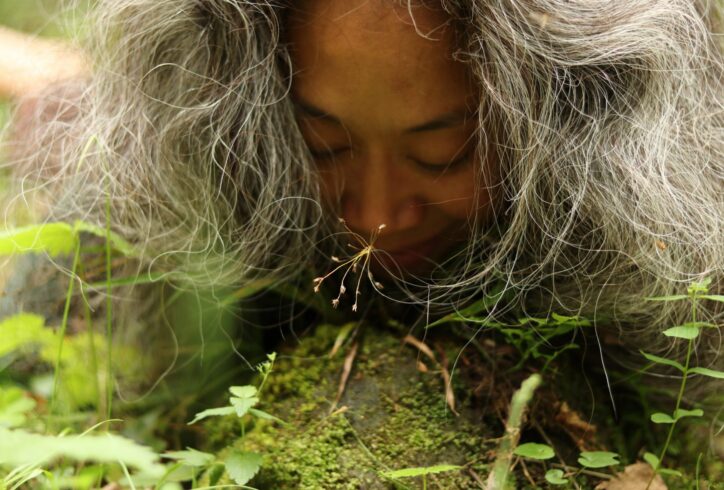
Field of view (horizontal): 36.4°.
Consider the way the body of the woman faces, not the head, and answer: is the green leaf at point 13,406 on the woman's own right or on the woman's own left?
on the woman's own right

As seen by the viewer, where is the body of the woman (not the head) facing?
toward the camera

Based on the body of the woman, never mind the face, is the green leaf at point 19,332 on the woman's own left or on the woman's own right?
on the woman's own right

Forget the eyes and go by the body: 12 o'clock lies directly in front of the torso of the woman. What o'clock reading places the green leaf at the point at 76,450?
The green leaf is roughly at 1 o'clock from the woman.
